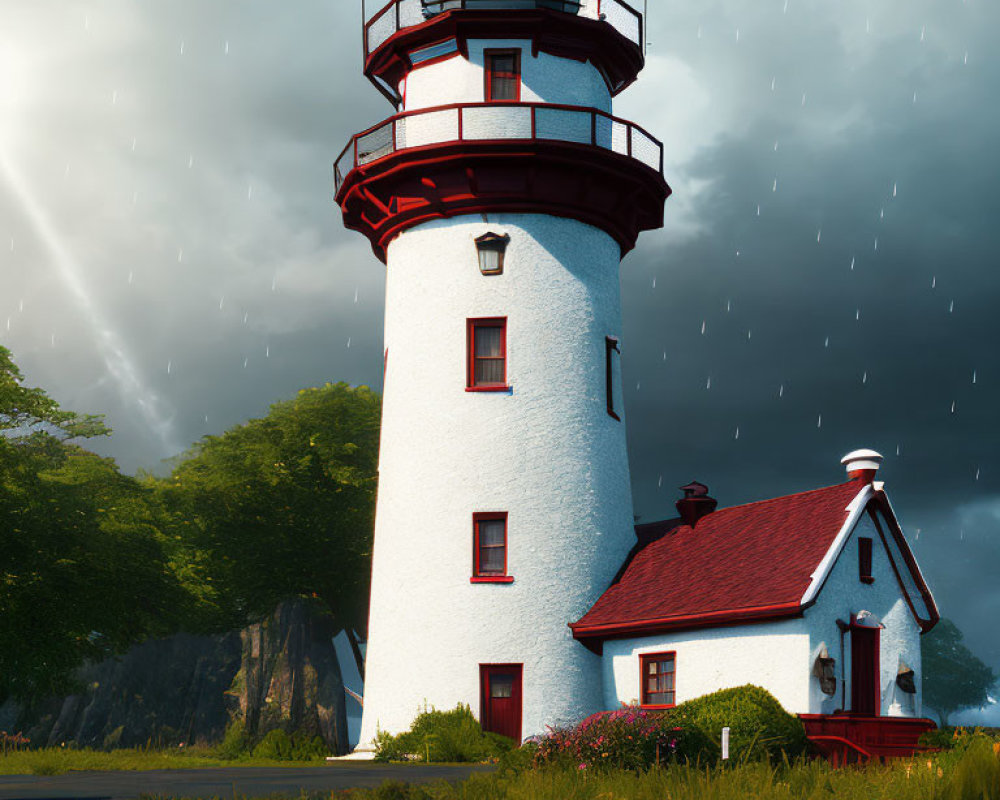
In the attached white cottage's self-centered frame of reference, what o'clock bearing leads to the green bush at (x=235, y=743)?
The green bush is roughly at 6 o'clock from the attached white cottage.

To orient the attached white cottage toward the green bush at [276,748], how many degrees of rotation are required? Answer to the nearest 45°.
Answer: approximately 180°

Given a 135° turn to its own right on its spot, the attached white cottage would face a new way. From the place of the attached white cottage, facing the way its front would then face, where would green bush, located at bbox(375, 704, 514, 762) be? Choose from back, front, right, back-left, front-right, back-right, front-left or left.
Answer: front

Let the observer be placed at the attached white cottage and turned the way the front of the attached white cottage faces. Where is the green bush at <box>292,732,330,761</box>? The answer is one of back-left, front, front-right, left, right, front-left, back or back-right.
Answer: back

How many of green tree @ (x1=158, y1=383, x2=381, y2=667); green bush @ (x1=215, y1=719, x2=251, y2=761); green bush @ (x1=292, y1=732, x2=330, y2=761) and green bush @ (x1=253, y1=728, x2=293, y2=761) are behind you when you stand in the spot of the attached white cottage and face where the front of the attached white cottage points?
4

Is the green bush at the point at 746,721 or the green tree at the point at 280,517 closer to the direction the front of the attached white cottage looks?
the green bush

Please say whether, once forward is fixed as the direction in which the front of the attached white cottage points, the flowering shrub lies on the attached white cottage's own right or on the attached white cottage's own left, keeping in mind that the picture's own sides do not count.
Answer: on the attached white cottage's own right

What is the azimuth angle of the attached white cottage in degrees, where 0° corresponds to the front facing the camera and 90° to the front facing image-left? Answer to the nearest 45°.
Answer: approximately 315°

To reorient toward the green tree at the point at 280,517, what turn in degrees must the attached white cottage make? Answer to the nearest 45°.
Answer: approximately 180°

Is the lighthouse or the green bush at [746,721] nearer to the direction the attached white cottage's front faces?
the green bush

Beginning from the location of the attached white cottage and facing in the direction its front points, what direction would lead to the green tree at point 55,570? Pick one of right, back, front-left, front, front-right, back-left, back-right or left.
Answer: back-right
